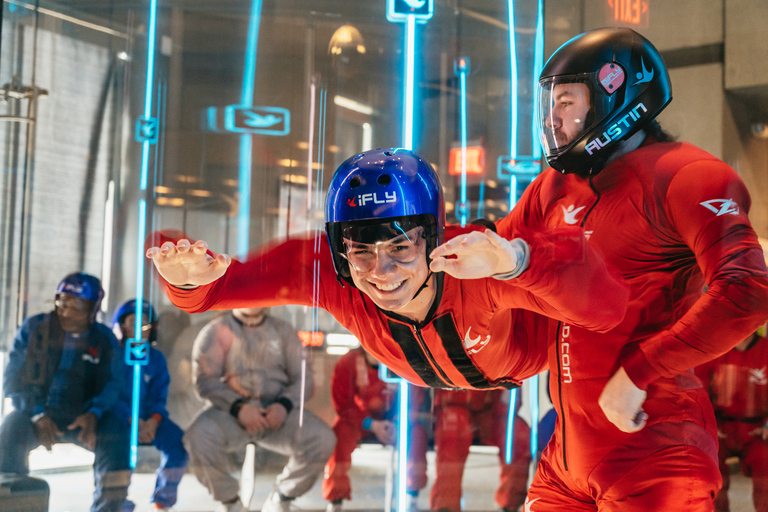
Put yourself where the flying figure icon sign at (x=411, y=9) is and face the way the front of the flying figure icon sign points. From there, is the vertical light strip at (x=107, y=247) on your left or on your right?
on your right

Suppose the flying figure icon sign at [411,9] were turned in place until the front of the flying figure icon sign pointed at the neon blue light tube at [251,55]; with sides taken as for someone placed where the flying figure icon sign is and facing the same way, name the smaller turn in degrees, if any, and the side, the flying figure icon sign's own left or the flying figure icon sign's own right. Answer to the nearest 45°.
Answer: approximately 90° to the flying figure icon sign's own right

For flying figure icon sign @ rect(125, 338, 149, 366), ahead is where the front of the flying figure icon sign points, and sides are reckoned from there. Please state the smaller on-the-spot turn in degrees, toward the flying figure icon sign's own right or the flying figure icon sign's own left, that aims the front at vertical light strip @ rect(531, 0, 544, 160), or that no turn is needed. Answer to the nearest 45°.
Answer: approximately 45° to the flying figure icon sign's own left

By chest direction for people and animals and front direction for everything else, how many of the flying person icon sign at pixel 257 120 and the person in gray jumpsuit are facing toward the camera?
2

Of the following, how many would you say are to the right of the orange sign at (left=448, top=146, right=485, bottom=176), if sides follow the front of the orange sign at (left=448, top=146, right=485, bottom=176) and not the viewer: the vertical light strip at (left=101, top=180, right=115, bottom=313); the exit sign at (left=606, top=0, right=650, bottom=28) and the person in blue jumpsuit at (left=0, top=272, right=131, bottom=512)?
2

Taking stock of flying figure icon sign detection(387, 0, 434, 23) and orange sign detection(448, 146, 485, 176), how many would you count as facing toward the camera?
2

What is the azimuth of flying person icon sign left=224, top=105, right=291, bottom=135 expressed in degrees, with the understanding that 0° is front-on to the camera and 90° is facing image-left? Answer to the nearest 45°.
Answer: approximately 0°
